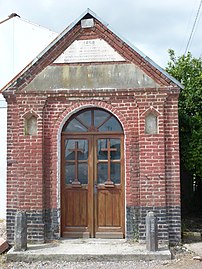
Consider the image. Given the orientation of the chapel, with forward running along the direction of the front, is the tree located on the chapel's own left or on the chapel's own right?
on the chapel's own left

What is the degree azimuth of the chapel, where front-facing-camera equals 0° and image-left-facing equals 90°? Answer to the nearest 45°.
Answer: approximately 0°
